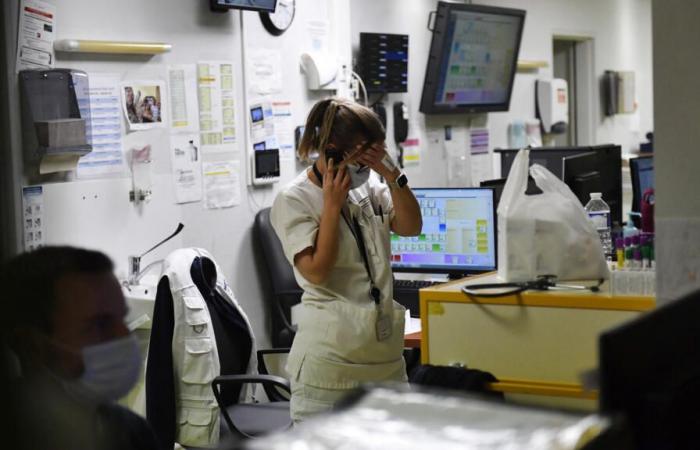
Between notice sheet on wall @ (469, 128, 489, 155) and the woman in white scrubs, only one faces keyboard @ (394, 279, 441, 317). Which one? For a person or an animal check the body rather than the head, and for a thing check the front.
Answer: the notice sheet on wall

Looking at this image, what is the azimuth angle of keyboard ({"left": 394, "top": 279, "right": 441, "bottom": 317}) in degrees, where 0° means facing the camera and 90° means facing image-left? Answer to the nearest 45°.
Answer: approximately 0°

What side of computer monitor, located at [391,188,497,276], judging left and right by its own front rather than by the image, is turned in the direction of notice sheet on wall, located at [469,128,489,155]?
back

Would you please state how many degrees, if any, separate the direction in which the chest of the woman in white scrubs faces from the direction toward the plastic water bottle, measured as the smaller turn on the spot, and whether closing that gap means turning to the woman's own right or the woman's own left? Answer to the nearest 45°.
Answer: approximately 90° to the woman's own left

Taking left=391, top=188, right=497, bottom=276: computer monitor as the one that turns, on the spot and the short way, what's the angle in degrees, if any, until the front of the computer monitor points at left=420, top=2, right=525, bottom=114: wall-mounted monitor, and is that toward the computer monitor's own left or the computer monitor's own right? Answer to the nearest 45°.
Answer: approximately 180°

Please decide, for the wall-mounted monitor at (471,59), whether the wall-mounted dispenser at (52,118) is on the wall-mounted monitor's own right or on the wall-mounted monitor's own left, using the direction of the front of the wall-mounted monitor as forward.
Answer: on the wall-mounted monitor's own right
